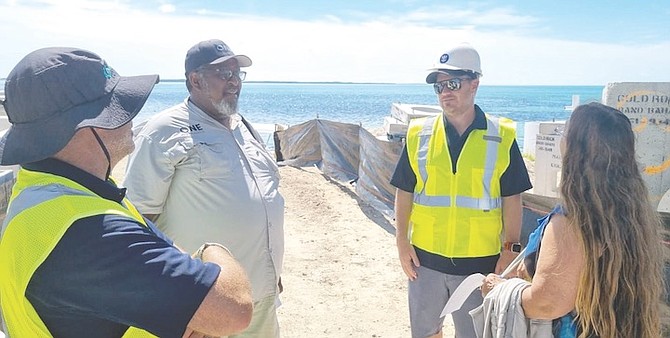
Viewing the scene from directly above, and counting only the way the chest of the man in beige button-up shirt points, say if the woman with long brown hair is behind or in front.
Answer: in front

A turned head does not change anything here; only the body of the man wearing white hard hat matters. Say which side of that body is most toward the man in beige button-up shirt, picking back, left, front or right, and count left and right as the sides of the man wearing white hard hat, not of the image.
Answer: right

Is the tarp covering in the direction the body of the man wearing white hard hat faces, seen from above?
no

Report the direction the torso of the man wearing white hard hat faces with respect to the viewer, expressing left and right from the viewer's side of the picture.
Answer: facing the viewer

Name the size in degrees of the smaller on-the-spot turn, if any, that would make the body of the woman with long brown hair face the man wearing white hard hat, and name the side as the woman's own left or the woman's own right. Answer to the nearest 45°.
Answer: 0° — they already face them

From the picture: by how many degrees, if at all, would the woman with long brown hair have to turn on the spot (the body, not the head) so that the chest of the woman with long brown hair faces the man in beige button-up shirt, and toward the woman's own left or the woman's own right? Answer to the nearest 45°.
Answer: approximately 45° to the woman's own left

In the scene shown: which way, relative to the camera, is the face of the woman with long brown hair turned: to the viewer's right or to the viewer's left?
to the viewer's left

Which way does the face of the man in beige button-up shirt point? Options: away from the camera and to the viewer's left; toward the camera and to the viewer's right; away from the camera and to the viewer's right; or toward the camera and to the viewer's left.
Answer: toward the camera and to the viewer's right

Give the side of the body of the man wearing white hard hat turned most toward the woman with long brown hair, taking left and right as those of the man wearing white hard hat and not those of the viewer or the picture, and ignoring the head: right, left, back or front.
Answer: front

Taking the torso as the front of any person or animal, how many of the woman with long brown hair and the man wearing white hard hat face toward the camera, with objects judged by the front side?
1

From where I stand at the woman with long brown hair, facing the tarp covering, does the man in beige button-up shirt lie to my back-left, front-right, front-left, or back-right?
front-left

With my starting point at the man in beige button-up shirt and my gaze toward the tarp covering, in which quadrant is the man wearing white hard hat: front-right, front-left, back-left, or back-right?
front-right

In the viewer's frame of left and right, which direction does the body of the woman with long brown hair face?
facing away from the viewer and to the left of the viewer

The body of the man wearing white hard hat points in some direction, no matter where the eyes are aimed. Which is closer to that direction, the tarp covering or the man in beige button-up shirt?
the man in beige button-up shirt

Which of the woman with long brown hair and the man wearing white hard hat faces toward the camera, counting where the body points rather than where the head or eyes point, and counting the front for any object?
the man wearing white hard hat

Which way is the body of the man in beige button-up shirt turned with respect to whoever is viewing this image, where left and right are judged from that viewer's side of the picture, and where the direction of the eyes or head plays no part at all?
facing the viewer and to the right of the viewer

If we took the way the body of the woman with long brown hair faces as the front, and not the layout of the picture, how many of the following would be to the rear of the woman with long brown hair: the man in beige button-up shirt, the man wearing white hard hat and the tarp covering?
0
